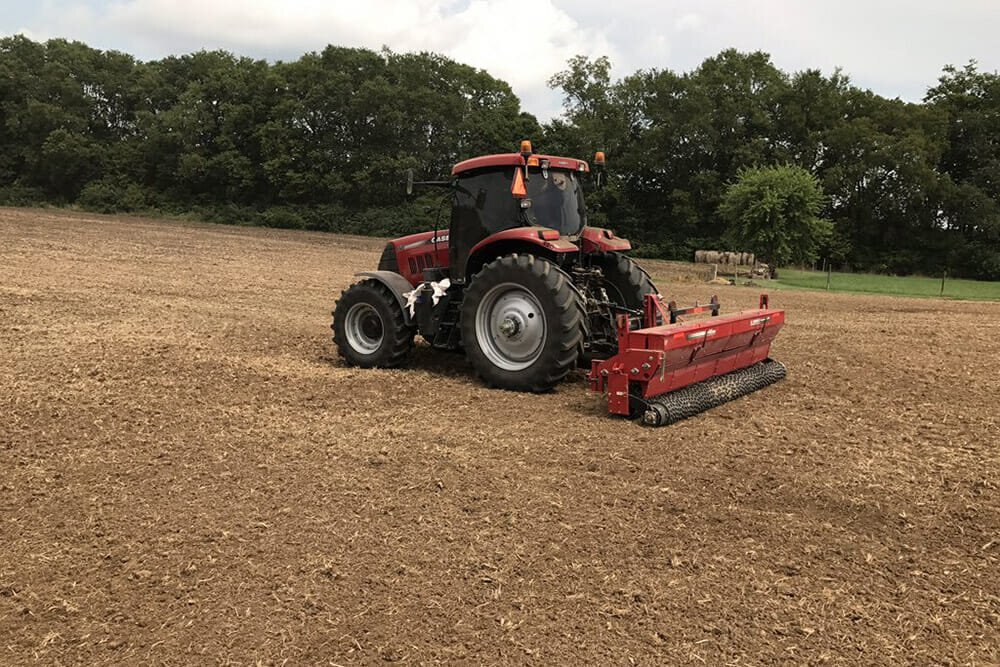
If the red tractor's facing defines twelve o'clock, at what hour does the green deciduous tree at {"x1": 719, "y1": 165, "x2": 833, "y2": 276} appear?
The green deciduous tree is roughly at 2 o'clock from the red tractor.

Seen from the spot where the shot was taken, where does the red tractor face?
facing away from the viewer and to the left of the viewer
